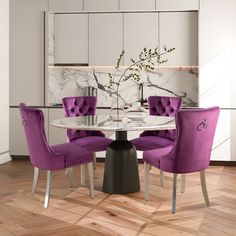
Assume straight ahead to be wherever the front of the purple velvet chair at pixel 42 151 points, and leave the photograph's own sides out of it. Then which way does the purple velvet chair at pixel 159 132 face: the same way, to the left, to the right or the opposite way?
the opposite way

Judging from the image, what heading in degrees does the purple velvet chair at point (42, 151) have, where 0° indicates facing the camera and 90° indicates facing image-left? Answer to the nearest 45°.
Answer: approximately 225°

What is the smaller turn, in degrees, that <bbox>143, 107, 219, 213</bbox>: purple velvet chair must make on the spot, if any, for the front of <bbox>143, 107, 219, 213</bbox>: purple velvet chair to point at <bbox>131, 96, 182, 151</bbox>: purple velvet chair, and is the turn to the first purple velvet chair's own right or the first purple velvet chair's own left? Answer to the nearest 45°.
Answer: approximately 45° to the first purple velvet chair's own right

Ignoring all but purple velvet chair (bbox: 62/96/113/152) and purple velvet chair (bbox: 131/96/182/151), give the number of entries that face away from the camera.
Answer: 0

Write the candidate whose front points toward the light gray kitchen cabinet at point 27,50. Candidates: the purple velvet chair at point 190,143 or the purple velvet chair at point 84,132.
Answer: the purple velvet chair at point 190,143

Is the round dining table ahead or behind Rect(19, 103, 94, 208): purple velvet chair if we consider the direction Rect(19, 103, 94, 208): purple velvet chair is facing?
ahead

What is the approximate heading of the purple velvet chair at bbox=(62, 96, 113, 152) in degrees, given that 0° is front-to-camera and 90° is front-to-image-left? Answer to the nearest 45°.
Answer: approximately 315°

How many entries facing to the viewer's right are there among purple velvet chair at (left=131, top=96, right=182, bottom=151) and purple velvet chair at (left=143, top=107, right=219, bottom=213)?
0

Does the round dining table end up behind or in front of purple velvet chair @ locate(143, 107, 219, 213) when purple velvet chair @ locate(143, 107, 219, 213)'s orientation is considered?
in front

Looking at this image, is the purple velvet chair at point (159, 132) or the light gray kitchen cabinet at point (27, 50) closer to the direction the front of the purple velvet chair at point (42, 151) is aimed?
the purple velvet chair

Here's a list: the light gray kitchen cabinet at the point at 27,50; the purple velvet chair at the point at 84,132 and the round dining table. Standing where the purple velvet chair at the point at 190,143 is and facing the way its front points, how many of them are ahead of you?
3

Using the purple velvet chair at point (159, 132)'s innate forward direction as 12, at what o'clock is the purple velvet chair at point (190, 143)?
the purple velvet chair at point (190, 143) is roughly at 10 o'clock from the purple velvet chair at point (159, 132).

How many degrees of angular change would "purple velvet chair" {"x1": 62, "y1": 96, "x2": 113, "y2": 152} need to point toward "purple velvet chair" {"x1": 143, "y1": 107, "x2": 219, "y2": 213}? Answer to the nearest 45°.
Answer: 0° — it already faces it

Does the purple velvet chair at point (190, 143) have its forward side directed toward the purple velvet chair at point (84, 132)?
yes

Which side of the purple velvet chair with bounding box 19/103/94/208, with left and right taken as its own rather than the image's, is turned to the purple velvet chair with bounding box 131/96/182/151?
front
